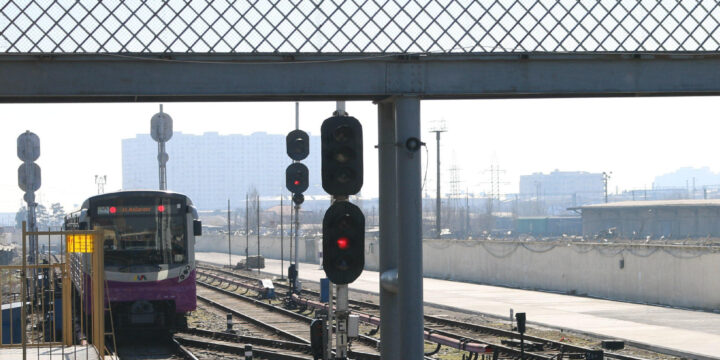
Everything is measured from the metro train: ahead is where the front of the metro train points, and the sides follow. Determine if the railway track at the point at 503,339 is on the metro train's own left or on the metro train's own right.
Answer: on the metro train's own left

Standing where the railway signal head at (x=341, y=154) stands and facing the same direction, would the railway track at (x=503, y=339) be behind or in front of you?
behind

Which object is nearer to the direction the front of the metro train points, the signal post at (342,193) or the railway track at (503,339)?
the signal post

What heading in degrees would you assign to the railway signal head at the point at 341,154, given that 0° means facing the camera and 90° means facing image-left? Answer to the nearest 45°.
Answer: approximately 0°

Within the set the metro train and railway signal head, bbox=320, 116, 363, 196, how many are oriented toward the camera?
2

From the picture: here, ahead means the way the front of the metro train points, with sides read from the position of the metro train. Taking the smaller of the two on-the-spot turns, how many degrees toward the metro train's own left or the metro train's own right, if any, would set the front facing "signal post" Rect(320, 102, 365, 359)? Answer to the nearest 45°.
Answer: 0° — it already faces it
